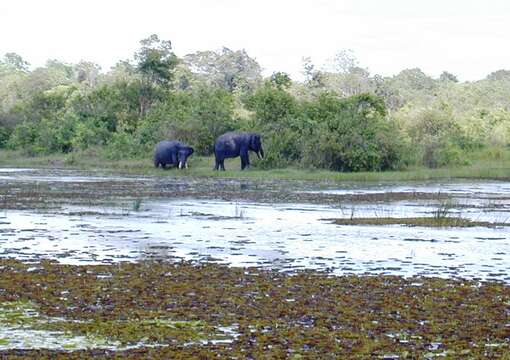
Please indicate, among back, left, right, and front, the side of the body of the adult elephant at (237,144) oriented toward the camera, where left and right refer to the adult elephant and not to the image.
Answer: right

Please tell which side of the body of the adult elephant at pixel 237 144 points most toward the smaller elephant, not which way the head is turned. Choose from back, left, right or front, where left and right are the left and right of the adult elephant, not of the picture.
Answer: back
